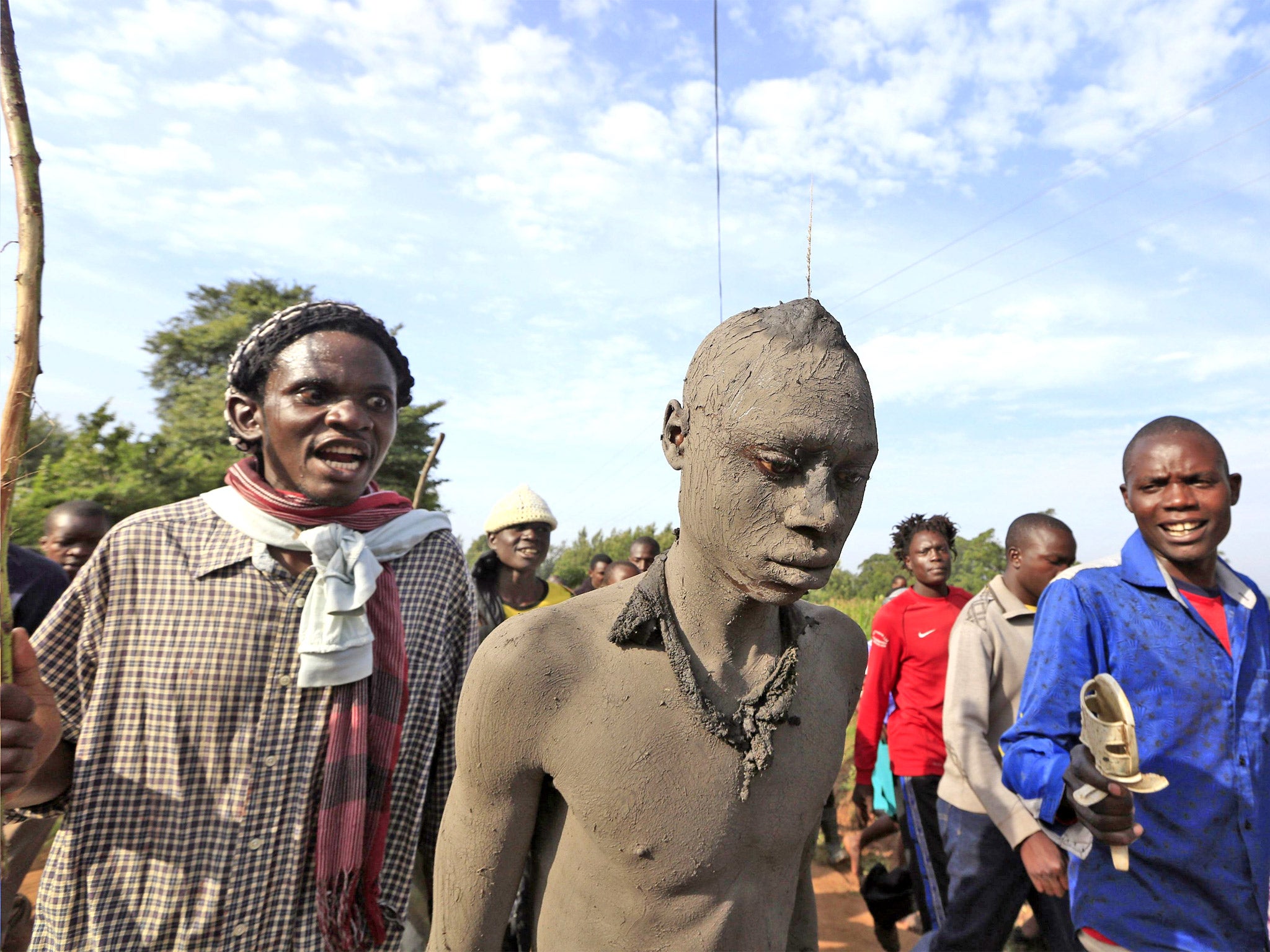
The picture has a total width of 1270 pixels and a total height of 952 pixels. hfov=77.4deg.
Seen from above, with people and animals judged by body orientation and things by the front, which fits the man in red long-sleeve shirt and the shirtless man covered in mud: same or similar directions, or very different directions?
same or similar directions

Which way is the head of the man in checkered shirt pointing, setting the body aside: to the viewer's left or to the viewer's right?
to the viewer's right

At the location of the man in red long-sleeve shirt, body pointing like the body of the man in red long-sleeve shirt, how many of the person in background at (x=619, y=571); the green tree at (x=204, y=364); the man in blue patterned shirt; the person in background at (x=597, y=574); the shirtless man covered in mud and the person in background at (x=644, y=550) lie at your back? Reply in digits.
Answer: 4

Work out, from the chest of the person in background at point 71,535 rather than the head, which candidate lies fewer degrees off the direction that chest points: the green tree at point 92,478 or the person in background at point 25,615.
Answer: the person in background

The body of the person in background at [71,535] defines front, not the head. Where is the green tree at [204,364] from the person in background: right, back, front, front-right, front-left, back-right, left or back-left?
back-left

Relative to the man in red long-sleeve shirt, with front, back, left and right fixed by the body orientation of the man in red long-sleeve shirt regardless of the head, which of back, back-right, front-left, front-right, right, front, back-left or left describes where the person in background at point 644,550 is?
back

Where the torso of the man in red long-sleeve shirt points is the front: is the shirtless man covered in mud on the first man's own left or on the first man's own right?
on the first man's own right

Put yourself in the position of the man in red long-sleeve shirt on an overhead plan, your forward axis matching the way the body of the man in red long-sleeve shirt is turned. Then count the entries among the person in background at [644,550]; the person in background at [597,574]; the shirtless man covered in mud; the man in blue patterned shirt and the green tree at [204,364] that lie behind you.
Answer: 3

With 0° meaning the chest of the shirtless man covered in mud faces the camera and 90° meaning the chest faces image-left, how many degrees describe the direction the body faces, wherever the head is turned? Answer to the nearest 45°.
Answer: approximately 315°

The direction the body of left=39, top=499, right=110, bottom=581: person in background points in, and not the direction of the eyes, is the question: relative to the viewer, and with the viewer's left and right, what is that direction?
facing the viewer and to the right of the viewer

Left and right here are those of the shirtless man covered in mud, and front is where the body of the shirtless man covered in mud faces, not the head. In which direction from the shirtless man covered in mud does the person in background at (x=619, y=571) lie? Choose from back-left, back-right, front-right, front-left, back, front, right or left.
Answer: back-left

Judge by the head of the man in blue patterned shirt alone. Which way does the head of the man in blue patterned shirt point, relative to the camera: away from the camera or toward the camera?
toward the camera

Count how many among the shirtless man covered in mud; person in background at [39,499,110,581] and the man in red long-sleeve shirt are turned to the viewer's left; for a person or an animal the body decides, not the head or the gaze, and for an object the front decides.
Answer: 0

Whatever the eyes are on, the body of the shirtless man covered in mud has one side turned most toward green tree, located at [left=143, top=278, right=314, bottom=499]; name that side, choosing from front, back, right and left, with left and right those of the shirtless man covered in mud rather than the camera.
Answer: back

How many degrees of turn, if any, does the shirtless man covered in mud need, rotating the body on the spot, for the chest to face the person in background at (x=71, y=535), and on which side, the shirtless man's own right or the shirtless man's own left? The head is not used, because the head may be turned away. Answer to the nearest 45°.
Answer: approximately 180°

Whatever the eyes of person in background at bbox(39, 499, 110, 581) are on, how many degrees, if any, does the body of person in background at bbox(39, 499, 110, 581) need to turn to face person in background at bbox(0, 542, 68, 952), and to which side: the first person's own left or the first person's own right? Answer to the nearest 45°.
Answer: approximately 45° to the first person's own right
